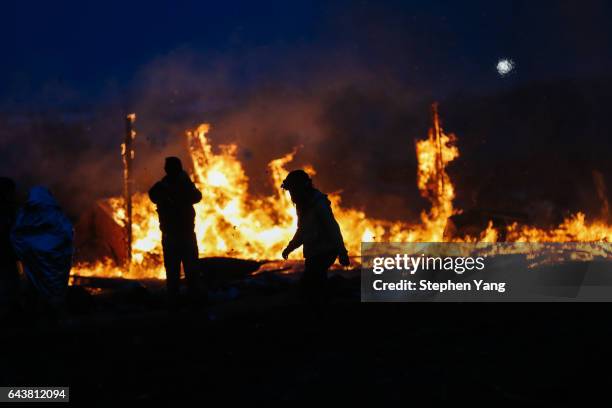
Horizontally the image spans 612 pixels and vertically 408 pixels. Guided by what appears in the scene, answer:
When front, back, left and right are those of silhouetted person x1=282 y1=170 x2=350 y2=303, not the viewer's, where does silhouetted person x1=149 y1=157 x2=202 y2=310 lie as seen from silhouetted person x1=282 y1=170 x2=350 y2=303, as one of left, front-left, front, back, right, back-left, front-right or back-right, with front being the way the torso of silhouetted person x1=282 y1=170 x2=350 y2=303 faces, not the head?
front-right

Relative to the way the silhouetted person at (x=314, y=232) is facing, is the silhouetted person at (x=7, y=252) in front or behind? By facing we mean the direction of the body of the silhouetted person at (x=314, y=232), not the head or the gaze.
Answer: in front

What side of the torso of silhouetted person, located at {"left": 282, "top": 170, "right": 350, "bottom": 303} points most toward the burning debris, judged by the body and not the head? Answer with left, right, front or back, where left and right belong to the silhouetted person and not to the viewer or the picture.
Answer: right

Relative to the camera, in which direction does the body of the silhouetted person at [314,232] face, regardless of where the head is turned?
to the viewer's left
